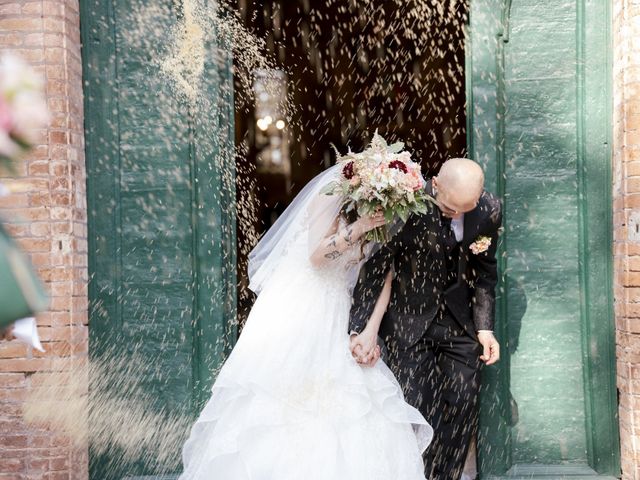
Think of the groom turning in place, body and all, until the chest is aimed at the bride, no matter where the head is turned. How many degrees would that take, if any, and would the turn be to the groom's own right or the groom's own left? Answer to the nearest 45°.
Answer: approximately 45° to the groom's own right

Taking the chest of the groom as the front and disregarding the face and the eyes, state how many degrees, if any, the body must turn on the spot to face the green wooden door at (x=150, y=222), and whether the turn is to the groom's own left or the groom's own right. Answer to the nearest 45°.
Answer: approximately 90° to the groom's own right

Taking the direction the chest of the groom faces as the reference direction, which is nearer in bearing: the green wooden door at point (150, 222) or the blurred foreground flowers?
the blurred foreground flowers

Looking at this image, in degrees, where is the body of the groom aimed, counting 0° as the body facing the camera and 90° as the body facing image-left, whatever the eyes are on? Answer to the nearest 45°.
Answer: approximately 0°

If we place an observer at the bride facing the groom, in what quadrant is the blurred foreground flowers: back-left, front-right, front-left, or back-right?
back-right

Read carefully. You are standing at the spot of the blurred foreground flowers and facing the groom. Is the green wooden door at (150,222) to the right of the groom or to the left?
left

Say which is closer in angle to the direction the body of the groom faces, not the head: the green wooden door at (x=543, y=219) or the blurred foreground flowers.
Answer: the blurred foreground flowers
